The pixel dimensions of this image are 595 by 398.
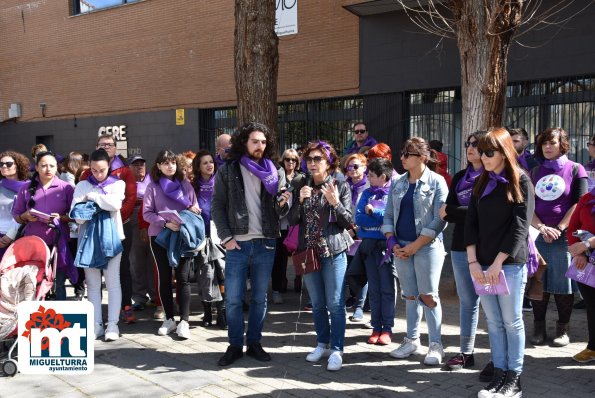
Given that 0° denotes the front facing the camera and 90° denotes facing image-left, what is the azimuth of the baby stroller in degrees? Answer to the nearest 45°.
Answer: approximately 45°

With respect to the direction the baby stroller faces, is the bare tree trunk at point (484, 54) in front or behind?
behind

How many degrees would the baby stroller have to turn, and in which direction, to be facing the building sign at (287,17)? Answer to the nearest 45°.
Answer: approximately 180°

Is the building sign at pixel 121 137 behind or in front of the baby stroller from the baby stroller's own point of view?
behind

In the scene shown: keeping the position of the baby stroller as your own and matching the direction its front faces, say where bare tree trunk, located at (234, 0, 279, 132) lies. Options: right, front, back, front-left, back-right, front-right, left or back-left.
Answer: back

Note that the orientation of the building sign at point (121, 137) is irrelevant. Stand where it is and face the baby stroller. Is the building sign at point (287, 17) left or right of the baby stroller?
left
